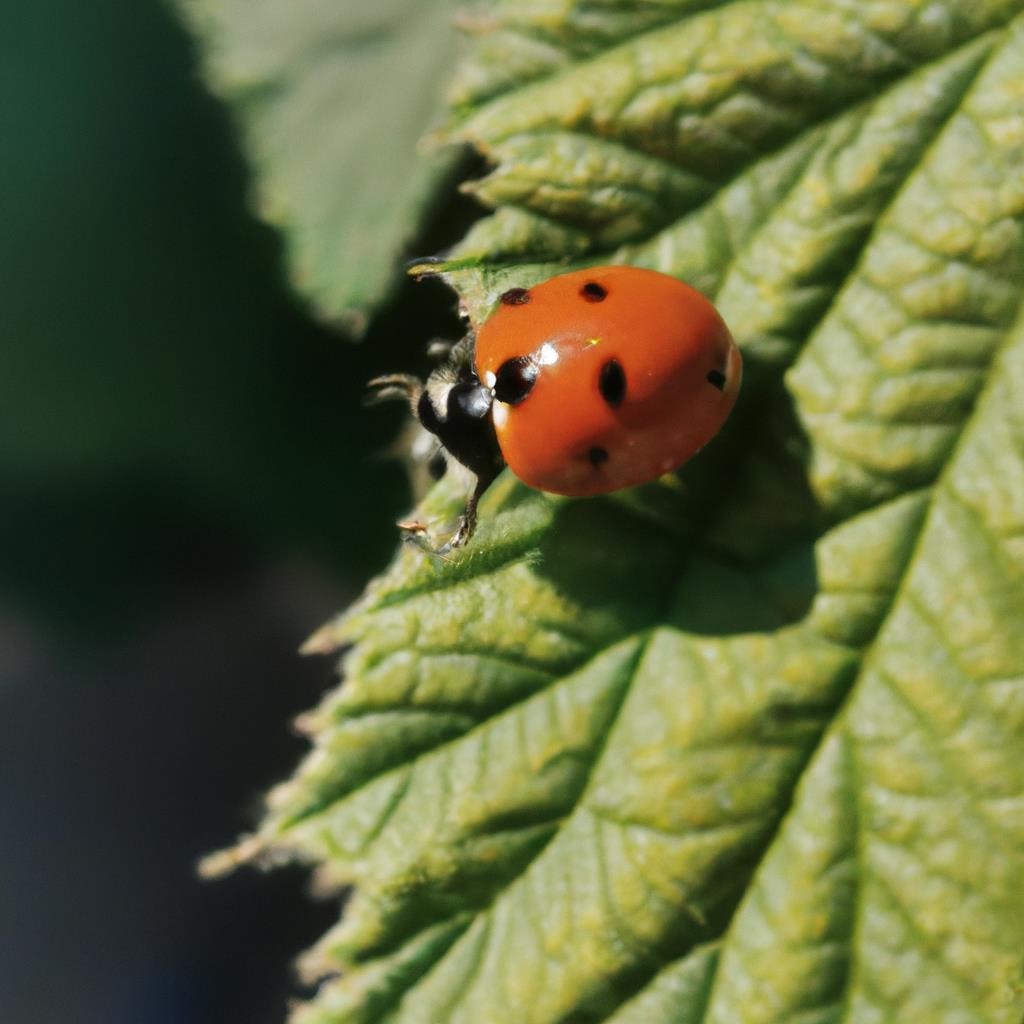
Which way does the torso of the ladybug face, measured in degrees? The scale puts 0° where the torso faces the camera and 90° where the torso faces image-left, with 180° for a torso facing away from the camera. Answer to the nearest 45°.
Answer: approximately 90°
